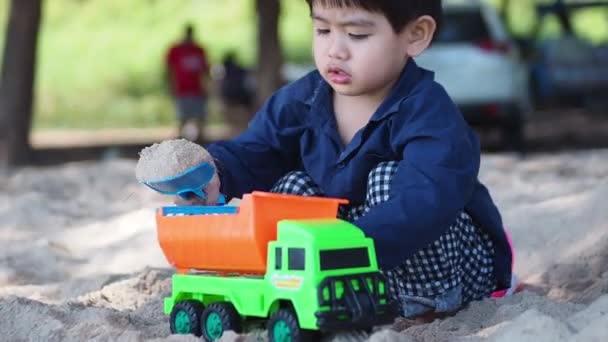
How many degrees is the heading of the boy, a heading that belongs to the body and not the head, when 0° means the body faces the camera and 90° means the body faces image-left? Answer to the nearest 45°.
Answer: approximately 45°

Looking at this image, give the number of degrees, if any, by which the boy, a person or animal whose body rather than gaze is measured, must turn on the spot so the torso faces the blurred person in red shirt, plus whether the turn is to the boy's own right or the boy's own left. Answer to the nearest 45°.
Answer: approximately 135° to the boy's own right

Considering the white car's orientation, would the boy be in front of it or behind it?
behind

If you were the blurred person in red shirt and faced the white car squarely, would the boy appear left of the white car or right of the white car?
right

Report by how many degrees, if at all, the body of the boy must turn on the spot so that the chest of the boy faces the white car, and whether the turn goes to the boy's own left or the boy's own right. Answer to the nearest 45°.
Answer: approximately 135° to the boy's own right

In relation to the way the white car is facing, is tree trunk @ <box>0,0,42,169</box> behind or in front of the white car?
behind

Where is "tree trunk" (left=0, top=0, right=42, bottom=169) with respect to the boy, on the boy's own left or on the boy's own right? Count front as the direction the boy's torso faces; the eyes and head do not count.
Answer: on the boy's own right

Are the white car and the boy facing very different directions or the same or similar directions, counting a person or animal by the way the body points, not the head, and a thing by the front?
very different directions

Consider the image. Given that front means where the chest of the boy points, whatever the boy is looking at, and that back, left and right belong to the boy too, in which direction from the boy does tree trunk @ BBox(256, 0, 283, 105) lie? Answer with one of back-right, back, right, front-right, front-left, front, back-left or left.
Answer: back-right

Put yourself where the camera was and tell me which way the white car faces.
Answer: facing away from the viewer and to the right of the viewer
